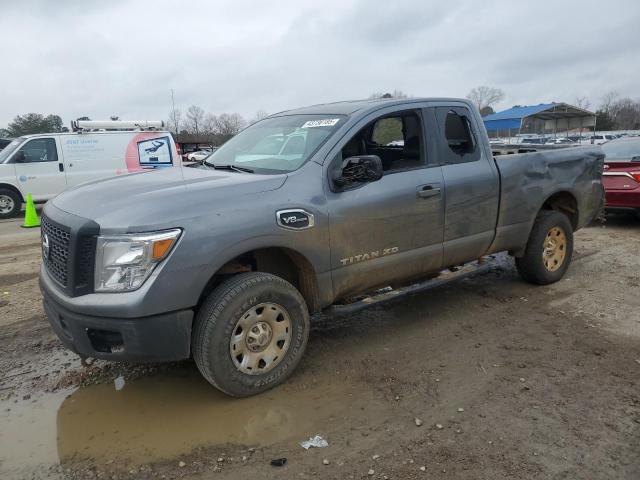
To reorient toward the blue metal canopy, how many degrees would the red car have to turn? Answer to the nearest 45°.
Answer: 0° — it already faces it

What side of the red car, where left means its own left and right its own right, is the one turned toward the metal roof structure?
front

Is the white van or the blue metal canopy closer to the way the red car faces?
the blue metal canopy

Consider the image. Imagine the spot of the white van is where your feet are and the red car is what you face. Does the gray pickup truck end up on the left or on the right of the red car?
right

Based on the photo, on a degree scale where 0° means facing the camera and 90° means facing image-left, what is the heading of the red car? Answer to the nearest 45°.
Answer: approximately 180°

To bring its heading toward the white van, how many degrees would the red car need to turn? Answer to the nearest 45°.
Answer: approximately 90° to its left

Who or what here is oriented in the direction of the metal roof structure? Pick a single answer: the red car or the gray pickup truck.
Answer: the red car

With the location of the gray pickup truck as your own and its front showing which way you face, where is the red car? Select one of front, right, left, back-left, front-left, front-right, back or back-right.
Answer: back

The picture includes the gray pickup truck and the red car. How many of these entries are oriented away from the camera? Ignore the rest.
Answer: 1

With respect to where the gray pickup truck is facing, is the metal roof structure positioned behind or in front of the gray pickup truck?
behind

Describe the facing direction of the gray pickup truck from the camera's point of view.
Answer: facing the viewer and to the left of the viewer

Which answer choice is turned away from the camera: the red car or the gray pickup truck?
the red car
